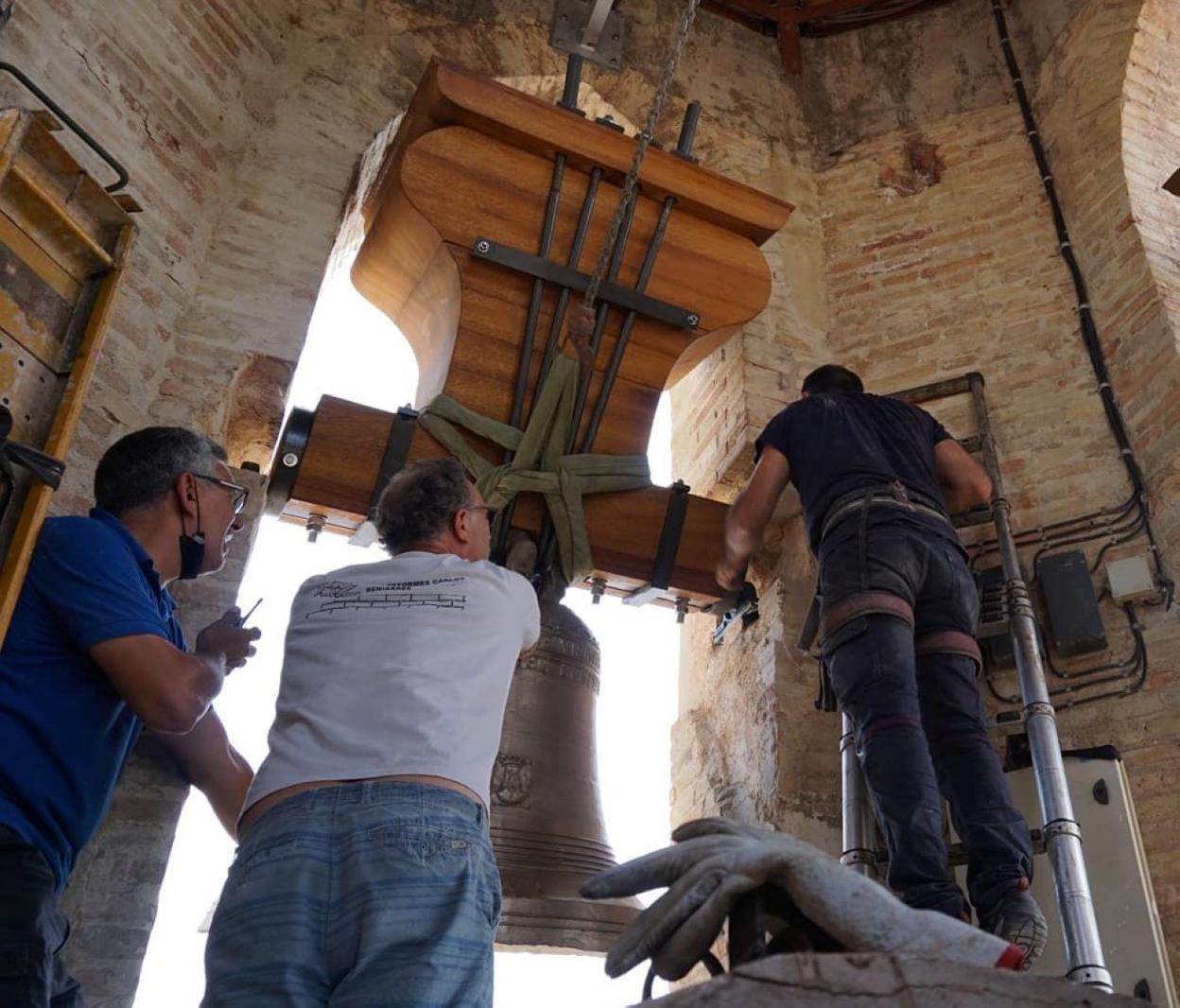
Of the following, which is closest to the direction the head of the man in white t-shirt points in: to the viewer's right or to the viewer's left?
to the viewer's right

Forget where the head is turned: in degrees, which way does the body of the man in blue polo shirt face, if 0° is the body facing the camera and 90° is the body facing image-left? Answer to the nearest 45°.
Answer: approximately 270°

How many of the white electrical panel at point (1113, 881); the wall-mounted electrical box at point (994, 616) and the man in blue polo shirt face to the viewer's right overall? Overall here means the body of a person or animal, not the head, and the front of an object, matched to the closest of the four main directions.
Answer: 1

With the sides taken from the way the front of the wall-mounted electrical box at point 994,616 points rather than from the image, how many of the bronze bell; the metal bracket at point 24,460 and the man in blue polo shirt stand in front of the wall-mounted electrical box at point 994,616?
3

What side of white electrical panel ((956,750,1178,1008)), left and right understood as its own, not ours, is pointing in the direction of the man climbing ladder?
front

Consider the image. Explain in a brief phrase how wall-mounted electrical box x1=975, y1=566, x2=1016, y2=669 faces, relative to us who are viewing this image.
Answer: facing the viewer and to the left of the viewer

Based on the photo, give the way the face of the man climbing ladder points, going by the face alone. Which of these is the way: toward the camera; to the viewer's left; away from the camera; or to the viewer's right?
away from the camera

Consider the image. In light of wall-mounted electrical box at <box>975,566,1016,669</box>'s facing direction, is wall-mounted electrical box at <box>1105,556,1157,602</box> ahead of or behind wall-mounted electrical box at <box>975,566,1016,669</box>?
behind

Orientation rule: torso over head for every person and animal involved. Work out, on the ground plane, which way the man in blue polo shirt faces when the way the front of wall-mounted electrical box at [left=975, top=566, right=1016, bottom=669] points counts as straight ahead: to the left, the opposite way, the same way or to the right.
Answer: the opposite way

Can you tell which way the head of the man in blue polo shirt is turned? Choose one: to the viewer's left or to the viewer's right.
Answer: to the viewer's right

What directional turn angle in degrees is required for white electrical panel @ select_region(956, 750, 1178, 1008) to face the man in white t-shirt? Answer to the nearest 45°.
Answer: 0° — it already faces them
